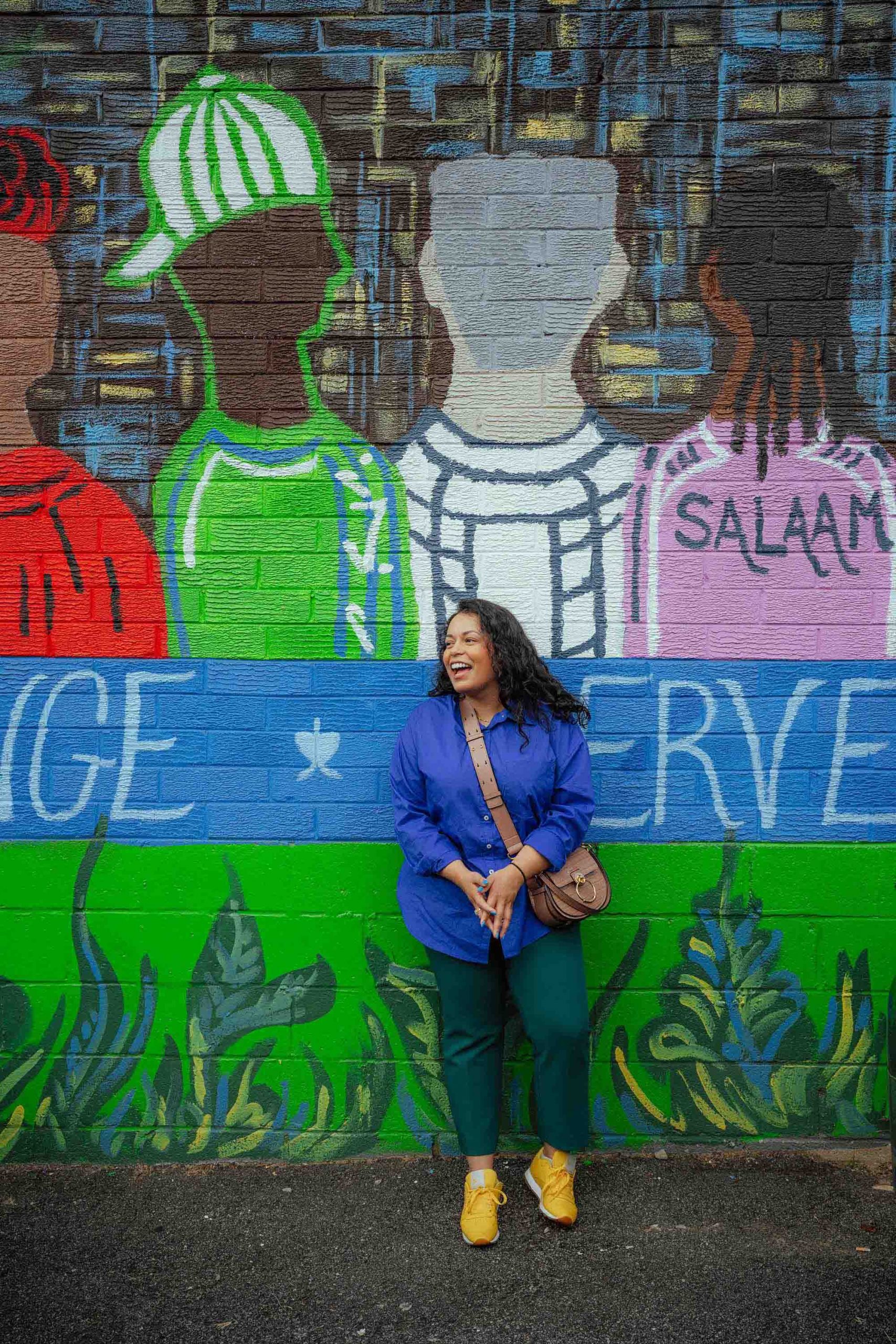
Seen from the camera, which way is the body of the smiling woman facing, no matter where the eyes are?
toward the camera
